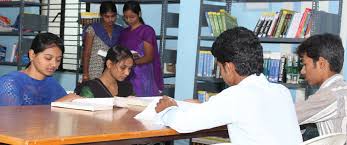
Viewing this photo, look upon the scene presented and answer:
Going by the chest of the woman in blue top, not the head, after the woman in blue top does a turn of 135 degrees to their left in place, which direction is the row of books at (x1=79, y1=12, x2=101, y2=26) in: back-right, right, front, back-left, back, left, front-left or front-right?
front

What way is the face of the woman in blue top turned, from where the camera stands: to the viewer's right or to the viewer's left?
to the viewer's right

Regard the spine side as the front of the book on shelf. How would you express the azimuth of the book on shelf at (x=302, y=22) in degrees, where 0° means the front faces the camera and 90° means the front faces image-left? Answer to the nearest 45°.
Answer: approximately 0°

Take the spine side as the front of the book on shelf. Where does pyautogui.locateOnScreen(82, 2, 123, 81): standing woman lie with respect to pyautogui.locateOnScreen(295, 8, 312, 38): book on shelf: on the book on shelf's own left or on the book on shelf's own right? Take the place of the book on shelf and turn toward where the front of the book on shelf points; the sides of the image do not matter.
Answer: on the book on shelf's own right

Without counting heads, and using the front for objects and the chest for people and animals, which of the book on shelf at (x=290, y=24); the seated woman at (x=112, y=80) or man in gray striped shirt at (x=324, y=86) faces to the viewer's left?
the man in gray striped shirt

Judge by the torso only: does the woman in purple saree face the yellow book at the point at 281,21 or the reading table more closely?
the reading table

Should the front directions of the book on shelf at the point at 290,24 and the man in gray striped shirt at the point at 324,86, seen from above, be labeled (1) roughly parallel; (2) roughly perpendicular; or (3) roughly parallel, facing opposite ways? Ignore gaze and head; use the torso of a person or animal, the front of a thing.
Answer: roughly perpendicular

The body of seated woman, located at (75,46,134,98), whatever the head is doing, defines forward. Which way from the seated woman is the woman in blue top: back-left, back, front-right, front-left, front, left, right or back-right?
right

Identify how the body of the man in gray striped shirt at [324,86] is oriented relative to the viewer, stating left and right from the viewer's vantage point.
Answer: facing to the left of the viewer

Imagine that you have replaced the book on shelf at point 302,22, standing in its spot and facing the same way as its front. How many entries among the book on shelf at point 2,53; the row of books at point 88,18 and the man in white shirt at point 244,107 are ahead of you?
1

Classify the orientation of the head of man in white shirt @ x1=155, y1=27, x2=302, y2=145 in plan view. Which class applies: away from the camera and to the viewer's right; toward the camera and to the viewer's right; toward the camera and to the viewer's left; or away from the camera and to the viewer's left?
away from the camera and to the viewer's left

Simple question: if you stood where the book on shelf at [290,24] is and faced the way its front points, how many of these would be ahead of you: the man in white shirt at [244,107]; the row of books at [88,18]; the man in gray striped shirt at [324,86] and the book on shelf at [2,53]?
2

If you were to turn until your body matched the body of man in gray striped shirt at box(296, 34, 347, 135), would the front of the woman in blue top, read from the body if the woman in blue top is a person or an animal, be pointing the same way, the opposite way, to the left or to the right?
the opposite way

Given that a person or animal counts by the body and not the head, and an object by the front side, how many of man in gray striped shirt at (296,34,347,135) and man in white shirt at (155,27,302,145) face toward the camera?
0
